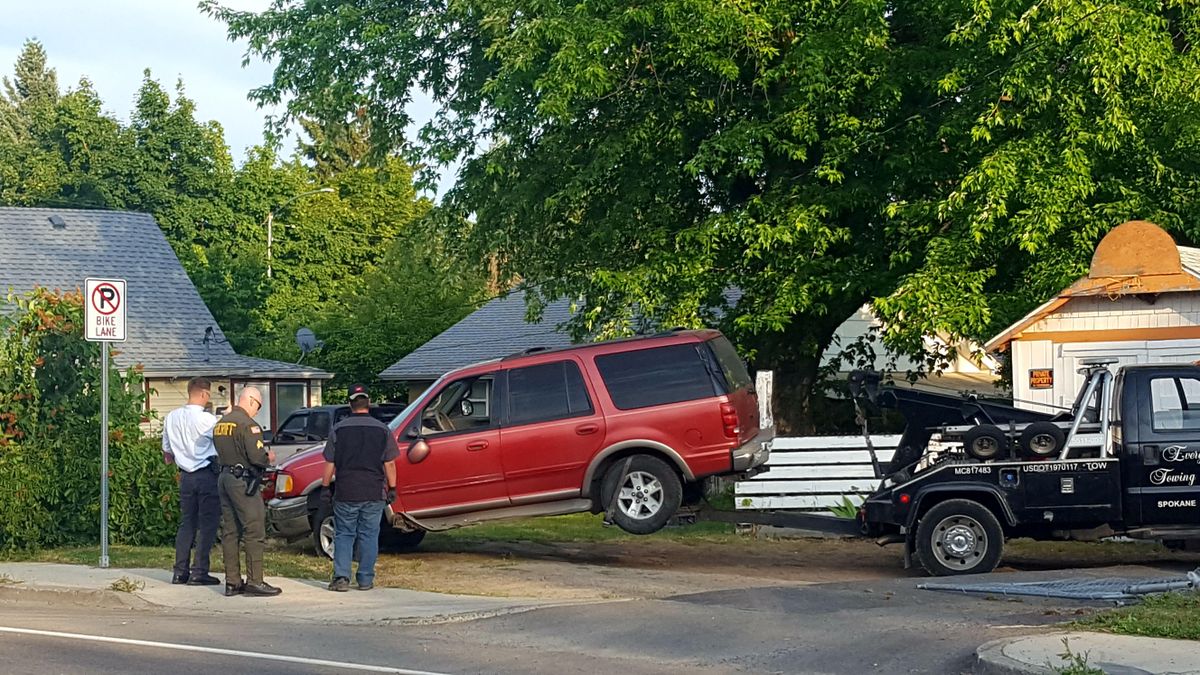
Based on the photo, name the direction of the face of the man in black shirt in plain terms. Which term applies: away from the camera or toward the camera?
away from the camera

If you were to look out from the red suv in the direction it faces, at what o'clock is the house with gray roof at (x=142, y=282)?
The house with gray roof is roughly at 2 o'clock from the red suv.

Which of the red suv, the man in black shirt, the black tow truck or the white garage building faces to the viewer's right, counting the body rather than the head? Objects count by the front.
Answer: the black tow truck

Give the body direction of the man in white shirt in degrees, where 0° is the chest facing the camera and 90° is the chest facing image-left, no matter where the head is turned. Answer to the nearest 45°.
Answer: approximately 225°

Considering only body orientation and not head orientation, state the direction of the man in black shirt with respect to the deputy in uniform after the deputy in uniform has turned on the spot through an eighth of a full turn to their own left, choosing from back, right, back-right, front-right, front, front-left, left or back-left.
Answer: right

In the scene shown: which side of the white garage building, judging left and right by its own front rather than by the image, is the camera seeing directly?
front

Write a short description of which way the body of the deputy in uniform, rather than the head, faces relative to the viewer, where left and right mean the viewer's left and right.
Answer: facing away from the viewer and to the right of the viewer

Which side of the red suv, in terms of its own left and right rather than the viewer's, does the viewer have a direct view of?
left

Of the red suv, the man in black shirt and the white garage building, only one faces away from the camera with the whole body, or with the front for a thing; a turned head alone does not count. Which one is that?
the man in black shirt

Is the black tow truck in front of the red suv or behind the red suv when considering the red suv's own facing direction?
behind

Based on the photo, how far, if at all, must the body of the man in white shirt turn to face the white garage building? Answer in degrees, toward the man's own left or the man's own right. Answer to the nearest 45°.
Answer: approximately 45° to the man's own right

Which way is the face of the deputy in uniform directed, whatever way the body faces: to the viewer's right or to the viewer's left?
to the viewer's right

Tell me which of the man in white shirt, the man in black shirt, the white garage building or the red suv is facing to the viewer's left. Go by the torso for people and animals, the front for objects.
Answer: the red suv

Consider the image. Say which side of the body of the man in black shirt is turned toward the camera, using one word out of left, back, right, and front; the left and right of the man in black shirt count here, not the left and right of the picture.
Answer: back

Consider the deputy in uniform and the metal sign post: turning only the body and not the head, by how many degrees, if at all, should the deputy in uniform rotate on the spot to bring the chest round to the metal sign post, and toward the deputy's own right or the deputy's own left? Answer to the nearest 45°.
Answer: approximately 90° to the deputy's own left

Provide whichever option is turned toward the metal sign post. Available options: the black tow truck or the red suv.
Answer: the red suv
